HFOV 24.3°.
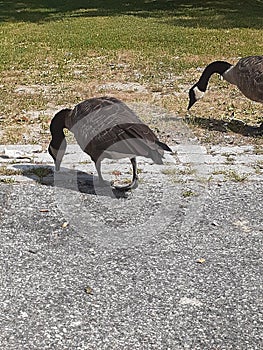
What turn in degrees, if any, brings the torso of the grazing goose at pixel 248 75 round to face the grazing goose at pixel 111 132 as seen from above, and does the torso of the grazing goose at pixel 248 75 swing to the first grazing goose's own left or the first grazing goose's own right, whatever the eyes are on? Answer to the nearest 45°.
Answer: approximately 45° to the first grazing goose's own left

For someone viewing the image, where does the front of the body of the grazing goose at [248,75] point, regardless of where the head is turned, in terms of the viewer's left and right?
facing to the left of the viewer

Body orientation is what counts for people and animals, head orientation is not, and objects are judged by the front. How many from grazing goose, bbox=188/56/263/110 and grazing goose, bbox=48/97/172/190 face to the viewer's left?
2

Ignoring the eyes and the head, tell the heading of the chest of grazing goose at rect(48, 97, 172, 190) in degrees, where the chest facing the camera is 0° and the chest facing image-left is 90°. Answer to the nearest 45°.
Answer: approximately 90°

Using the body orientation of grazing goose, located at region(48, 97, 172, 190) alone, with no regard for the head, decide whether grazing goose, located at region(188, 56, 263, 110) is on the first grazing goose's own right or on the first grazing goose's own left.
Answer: on the first grazing goose's own right
